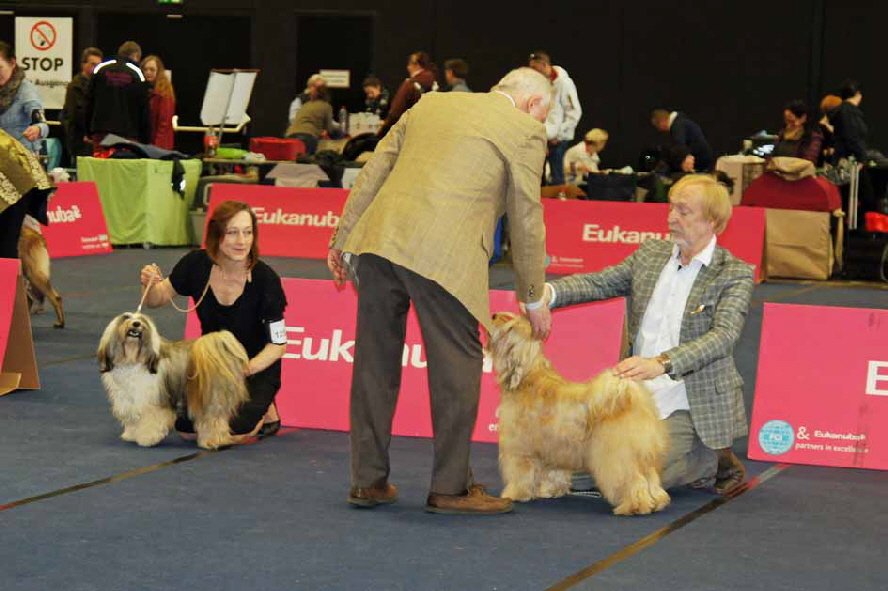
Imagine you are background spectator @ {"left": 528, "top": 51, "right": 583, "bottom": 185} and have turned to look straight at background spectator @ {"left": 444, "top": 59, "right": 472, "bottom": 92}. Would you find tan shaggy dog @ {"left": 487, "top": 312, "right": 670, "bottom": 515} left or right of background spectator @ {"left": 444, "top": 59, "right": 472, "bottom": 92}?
left

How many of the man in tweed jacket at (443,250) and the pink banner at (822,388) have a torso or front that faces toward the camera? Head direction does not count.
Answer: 1

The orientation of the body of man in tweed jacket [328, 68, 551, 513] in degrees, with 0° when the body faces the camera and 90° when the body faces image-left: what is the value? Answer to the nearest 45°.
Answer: approximately 225°

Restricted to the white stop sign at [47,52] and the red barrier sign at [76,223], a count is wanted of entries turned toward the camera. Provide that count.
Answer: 2

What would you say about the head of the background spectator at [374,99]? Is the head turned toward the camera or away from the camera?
toward the camera

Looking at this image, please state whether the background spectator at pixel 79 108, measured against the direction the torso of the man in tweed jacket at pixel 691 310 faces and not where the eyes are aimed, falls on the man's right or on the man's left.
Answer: on the man's right

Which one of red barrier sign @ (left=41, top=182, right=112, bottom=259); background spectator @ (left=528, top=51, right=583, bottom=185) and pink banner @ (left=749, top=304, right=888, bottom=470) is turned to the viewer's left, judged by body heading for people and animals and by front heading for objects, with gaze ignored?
the background spectator

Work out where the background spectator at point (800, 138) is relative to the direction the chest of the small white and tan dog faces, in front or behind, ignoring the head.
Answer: behind

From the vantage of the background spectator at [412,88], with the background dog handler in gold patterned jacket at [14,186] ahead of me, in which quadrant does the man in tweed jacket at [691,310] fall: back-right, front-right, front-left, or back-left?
front-left

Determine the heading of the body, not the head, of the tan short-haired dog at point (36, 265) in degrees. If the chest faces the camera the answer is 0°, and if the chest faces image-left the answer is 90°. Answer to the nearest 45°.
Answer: approximately 90°

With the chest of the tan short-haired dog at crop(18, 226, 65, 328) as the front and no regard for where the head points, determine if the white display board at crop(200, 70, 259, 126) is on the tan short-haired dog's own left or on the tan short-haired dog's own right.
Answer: on the tan short-haired dog's own right

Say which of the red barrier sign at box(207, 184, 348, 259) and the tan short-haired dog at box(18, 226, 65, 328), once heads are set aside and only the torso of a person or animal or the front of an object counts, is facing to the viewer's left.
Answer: the tan short-haired dog

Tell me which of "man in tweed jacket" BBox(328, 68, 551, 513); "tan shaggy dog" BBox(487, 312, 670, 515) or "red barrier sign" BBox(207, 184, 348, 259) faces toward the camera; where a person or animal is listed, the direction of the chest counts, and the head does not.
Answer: the red barrier sign

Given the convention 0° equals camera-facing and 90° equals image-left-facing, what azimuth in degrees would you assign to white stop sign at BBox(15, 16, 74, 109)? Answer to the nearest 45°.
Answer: approximately 0°
